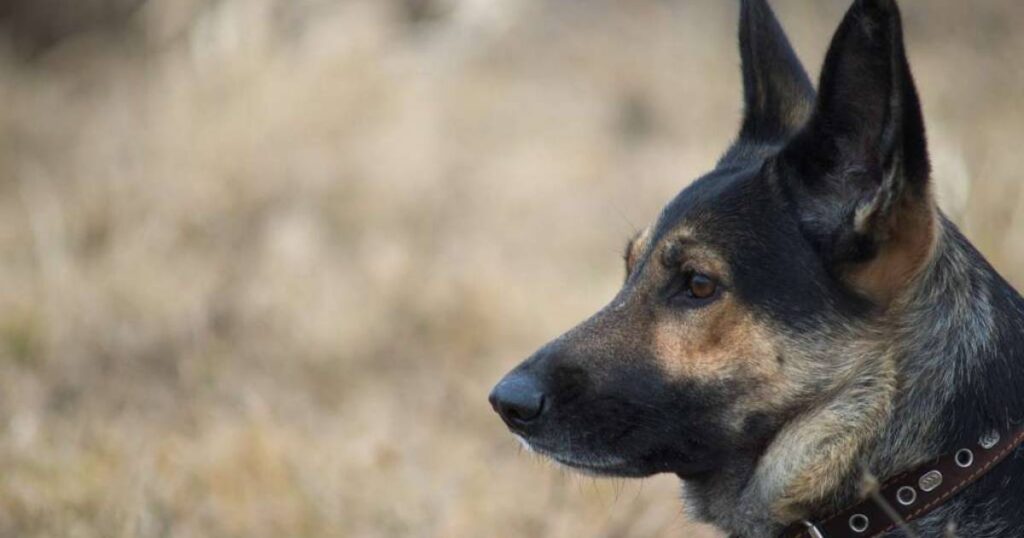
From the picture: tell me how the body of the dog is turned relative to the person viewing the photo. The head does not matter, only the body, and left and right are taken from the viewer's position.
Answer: facing to the left of the viewer
